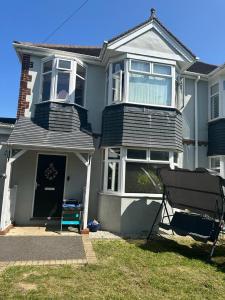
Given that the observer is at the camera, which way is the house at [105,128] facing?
facing the viewer
